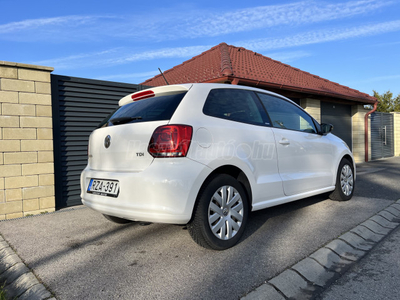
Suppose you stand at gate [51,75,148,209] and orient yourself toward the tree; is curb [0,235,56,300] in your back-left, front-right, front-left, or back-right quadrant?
back-right

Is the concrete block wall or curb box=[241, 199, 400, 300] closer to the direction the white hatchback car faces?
the curb

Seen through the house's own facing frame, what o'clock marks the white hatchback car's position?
The white hatchback car is roughly at 2 o'clock from the house.

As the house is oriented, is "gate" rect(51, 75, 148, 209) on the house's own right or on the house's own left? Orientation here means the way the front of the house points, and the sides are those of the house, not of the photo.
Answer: on the house's own right

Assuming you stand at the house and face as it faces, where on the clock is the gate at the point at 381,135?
The gate is roughly at 9 o'clock from the house.

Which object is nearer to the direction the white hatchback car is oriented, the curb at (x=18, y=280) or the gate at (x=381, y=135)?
the gate

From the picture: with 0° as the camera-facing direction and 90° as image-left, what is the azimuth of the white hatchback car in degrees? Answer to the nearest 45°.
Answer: approximately 225°

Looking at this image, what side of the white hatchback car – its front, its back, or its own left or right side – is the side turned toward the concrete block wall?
back
